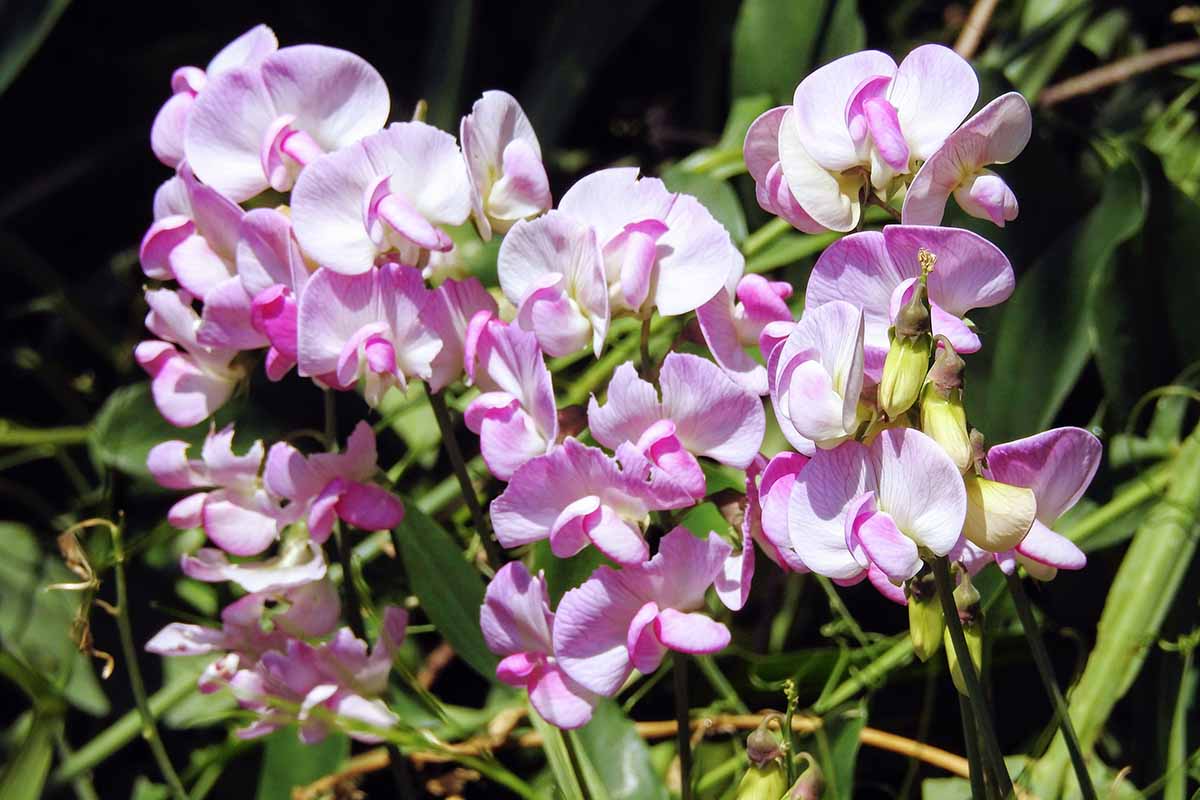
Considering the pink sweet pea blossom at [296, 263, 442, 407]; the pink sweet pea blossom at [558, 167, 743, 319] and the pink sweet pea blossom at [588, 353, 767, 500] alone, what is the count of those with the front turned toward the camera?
3

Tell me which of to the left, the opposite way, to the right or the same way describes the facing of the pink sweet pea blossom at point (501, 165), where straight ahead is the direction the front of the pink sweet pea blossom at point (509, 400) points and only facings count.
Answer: to the left

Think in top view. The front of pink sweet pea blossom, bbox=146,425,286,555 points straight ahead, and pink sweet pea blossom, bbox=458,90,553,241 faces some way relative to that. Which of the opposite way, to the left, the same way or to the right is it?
to the left

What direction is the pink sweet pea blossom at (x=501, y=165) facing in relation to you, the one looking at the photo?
facing the viewer and to the right of the viewer

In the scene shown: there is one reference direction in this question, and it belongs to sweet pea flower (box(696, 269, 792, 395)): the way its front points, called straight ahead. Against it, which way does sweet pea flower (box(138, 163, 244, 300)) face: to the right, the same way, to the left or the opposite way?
the opposite way

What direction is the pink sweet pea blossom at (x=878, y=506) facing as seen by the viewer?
toward the camera
